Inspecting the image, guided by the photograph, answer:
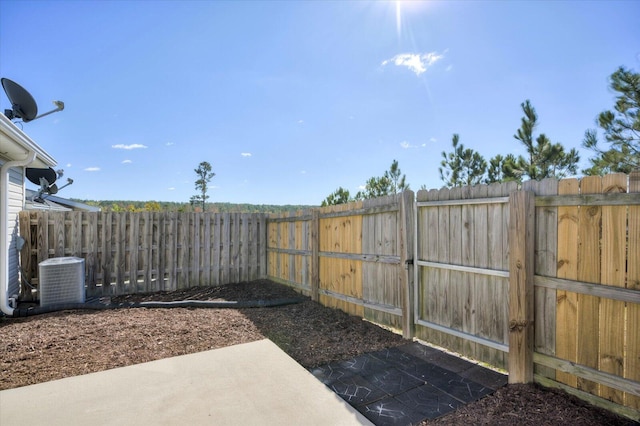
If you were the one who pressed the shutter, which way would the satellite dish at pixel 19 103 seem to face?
facing away from the viewer and to the right of the viewer

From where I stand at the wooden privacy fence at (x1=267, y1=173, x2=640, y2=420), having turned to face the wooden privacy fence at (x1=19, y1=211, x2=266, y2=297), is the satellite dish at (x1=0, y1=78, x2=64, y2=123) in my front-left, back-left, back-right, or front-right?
front-left

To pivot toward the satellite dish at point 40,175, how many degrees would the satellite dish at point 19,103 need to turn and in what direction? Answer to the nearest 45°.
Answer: approximately 45° to its left

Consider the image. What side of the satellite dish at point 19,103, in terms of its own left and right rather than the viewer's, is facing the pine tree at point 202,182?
front
